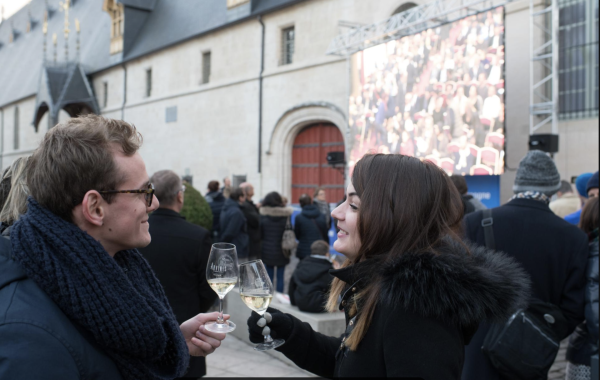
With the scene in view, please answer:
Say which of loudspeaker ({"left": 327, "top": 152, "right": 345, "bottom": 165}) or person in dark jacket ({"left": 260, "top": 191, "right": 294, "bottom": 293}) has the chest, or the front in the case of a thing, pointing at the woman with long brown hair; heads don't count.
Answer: the loudspeaker

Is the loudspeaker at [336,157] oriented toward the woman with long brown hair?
yes

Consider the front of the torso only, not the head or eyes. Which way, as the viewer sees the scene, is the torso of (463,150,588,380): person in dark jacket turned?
away from the camera

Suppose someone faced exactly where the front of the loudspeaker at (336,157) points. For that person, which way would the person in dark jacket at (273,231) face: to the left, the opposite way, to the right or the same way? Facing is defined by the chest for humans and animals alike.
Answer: the opposite way

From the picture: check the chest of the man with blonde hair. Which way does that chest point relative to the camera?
to the viewer's right

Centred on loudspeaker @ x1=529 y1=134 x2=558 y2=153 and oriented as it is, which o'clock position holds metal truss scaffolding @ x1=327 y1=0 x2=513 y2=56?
The metal truss scaffolding is roughly at 3 o'clock from the loudspeaker.

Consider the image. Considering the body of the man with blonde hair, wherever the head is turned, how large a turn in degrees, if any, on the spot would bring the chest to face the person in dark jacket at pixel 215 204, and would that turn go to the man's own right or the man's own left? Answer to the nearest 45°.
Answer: approximately 90° to the man's own left

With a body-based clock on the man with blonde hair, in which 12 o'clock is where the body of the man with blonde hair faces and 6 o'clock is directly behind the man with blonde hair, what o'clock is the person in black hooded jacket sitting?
The person in black hooded jacket sitting is roughly at 10 o'clock from the man with blonde hair.

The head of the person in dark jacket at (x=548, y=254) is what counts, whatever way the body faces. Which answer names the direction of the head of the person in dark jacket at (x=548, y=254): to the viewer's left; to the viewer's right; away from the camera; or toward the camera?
away from the camera

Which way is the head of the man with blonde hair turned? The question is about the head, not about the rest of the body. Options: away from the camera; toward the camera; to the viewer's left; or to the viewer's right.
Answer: to the viewer's right

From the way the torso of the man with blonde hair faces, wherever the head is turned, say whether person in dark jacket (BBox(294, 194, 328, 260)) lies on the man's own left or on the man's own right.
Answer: on the man's own left

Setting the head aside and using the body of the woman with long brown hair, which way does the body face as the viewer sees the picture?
to the viewer's left

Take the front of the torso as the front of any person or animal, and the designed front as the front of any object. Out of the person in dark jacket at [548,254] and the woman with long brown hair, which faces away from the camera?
the person in dark jacket
